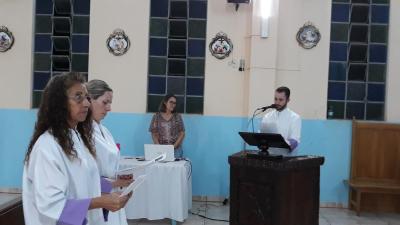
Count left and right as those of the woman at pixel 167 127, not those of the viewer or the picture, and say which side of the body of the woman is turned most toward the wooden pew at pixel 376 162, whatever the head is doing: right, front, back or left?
left

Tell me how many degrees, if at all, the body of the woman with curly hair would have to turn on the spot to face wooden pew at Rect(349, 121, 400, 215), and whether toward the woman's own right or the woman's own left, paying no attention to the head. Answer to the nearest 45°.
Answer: approximately 45° to the woman's own left

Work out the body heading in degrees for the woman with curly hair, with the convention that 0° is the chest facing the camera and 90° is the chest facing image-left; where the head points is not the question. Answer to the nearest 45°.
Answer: approximately 270°

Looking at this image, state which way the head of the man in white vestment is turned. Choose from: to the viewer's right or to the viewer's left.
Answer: to the viewer's left

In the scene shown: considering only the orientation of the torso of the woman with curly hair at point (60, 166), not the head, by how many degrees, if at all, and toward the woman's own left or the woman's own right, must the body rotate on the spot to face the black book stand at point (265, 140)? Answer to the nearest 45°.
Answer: approximately 45° to the woman's own left
